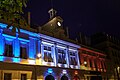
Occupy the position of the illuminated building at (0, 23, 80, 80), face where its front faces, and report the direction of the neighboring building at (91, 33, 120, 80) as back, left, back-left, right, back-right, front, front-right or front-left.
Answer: left

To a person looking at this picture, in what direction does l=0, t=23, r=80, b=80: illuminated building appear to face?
facing the viewer and to the right of the viewer

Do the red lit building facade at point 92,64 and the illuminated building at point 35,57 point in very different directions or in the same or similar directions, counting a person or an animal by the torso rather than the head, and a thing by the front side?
same or similar directions

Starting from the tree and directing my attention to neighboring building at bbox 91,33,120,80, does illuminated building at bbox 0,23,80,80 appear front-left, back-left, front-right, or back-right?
front-left

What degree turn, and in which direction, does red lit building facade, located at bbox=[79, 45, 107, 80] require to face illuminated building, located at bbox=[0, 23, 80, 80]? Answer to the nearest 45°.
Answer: approximately 90° to its right

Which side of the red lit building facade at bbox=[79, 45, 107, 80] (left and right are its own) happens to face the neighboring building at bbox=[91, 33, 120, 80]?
left

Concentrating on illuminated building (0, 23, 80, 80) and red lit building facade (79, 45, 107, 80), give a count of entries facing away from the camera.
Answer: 0

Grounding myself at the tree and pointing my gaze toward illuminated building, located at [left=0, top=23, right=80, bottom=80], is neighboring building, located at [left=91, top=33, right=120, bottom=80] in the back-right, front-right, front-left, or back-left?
front-right

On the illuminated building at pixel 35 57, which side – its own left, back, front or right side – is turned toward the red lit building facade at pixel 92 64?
left

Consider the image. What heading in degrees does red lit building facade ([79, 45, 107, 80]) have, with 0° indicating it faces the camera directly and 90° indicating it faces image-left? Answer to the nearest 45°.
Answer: approximately 315°

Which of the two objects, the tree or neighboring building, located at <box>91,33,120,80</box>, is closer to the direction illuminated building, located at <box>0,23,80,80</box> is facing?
the tree
